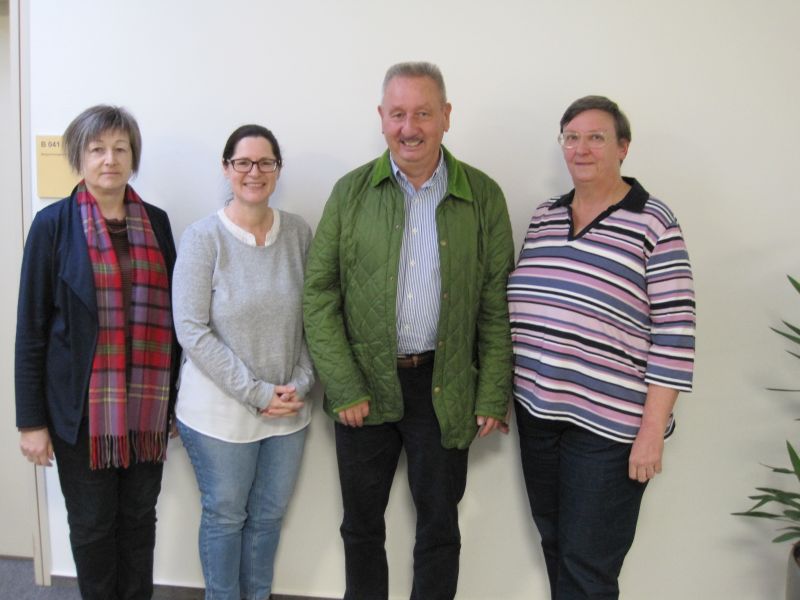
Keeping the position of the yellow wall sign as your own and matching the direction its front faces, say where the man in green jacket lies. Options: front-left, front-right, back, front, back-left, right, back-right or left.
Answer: front-left

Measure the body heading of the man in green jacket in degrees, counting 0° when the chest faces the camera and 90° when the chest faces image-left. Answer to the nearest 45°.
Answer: approximately 0°

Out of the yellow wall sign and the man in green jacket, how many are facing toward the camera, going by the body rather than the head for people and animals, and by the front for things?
2

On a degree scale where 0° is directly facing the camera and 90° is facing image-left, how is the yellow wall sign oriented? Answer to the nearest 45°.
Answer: approximately 0°

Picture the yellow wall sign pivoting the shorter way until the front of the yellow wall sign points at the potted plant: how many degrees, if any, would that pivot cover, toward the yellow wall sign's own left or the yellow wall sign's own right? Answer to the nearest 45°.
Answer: approximately 45° to the yellow wall sign's own left

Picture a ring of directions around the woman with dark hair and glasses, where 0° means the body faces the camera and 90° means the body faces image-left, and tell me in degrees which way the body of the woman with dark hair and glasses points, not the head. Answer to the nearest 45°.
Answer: approximately 315°

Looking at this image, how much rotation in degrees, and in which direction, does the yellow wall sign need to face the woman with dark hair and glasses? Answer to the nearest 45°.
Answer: approximately 45° to its left

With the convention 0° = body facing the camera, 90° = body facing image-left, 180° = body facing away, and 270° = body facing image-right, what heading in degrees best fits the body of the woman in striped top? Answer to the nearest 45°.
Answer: approximately 45°

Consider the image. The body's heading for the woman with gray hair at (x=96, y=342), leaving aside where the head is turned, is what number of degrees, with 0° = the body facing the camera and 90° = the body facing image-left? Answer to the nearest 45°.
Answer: approximately 315°
